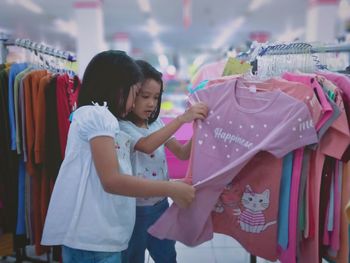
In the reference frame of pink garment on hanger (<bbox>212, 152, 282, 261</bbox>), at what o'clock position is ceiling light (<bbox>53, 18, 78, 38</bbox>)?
The ceiling light is roughly at 5 o'clock from the pink garment on hanger.

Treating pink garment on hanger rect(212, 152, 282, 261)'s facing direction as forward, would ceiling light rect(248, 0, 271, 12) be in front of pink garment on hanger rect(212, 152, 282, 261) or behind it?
behind

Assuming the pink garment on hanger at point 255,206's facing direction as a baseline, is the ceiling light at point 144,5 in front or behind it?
behind

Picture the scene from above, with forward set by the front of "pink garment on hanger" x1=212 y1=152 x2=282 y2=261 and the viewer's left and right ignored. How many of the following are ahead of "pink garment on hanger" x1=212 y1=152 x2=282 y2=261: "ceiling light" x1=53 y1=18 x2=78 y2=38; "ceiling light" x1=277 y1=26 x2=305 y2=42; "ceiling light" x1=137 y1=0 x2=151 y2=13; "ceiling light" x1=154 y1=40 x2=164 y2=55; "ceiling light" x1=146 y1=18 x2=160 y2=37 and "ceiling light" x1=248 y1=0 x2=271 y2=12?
0

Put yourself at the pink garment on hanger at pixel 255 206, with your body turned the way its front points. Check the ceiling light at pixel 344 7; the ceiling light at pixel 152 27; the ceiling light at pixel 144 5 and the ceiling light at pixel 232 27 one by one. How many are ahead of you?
0

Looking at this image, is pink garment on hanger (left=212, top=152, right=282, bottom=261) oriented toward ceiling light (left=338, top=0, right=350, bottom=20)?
no

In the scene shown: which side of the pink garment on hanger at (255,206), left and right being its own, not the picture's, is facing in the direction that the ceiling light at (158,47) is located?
back

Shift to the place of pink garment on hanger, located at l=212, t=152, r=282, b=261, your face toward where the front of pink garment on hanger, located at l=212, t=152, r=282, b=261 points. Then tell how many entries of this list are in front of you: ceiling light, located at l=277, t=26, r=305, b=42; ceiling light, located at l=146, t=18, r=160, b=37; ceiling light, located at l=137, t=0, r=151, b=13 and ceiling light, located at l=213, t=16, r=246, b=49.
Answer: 0

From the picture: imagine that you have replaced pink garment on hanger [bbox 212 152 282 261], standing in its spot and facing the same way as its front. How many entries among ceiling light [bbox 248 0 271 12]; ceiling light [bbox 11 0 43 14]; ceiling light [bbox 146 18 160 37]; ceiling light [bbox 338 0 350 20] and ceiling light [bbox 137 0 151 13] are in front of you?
0

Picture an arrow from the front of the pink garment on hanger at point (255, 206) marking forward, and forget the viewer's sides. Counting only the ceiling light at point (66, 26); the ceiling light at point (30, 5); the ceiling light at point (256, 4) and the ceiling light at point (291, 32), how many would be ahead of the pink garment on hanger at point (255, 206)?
0

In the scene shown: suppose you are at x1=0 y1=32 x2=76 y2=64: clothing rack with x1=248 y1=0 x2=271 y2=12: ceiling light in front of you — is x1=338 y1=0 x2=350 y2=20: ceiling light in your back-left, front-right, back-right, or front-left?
front-right

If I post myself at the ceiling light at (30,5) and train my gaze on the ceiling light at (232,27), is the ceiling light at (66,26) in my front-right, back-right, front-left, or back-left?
front-left

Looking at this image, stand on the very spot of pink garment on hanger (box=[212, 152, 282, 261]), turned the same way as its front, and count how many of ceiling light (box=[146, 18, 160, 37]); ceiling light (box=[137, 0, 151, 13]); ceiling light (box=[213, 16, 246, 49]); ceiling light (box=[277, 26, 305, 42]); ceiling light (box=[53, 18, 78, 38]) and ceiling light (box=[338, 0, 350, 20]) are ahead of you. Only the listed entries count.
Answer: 0

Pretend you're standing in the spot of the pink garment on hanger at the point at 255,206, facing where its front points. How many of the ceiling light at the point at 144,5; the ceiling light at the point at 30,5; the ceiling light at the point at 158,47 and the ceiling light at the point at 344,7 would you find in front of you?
0

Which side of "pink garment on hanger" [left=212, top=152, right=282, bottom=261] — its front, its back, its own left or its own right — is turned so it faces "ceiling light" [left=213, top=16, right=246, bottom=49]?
back

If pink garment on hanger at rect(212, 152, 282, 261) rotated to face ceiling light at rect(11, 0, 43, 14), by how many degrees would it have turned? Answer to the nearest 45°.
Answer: approximately 135° to its right

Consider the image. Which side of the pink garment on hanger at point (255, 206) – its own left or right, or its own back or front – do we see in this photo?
front
